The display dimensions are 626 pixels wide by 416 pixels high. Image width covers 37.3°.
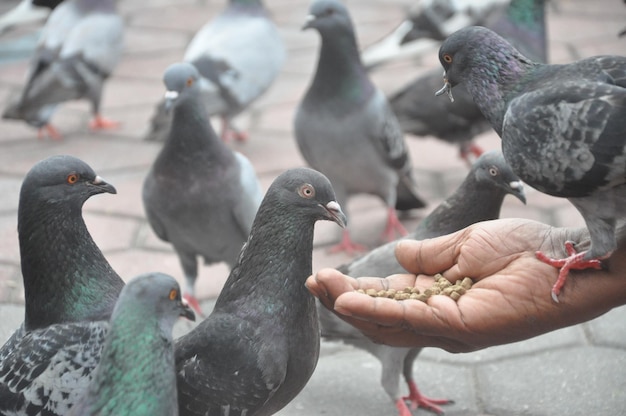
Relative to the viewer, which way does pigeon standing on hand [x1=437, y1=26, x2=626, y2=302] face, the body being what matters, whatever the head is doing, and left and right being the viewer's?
facing to the left of the viewer

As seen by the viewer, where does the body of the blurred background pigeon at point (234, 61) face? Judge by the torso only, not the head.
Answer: to the viewer's right

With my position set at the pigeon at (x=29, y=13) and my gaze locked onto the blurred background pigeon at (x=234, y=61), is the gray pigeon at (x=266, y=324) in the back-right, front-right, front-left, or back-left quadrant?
front-right

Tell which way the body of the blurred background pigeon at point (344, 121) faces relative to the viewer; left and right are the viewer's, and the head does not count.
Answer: facing the viewer and to the left of the viewer

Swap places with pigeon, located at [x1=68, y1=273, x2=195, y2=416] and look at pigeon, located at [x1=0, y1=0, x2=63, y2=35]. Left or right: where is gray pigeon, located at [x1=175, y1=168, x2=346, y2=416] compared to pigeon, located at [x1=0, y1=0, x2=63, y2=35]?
right

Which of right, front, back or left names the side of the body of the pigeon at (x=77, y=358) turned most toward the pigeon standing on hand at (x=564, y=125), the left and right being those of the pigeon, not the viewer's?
front

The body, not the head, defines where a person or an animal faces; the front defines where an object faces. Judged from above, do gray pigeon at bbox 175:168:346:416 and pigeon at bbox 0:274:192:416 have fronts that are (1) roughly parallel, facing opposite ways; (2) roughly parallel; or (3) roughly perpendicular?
roughly parallel

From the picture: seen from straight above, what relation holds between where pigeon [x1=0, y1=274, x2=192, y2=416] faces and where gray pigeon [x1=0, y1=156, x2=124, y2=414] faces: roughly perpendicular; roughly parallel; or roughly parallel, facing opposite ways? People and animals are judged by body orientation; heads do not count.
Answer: roughly parallel

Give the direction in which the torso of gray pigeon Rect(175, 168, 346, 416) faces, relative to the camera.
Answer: to the viewer's right

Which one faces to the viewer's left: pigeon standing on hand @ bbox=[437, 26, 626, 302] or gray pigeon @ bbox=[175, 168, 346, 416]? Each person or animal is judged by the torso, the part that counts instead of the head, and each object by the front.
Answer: the pigeon standing on hand

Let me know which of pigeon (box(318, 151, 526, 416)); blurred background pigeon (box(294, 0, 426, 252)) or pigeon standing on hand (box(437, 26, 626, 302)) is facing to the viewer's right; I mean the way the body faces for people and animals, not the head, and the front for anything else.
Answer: the pigeon

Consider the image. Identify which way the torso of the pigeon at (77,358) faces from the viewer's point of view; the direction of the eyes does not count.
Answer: to the viewer's right

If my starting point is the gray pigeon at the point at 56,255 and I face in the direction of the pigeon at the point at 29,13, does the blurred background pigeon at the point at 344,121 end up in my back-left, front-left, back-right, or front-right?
front-right

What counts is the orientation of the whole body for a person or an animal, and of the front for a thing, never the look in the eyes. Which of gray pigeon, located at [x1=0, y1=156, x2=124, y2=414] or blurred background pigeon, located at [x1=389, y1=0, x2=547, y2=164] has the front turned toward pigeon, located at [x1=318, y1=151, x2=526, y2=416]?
the gray pigeon
